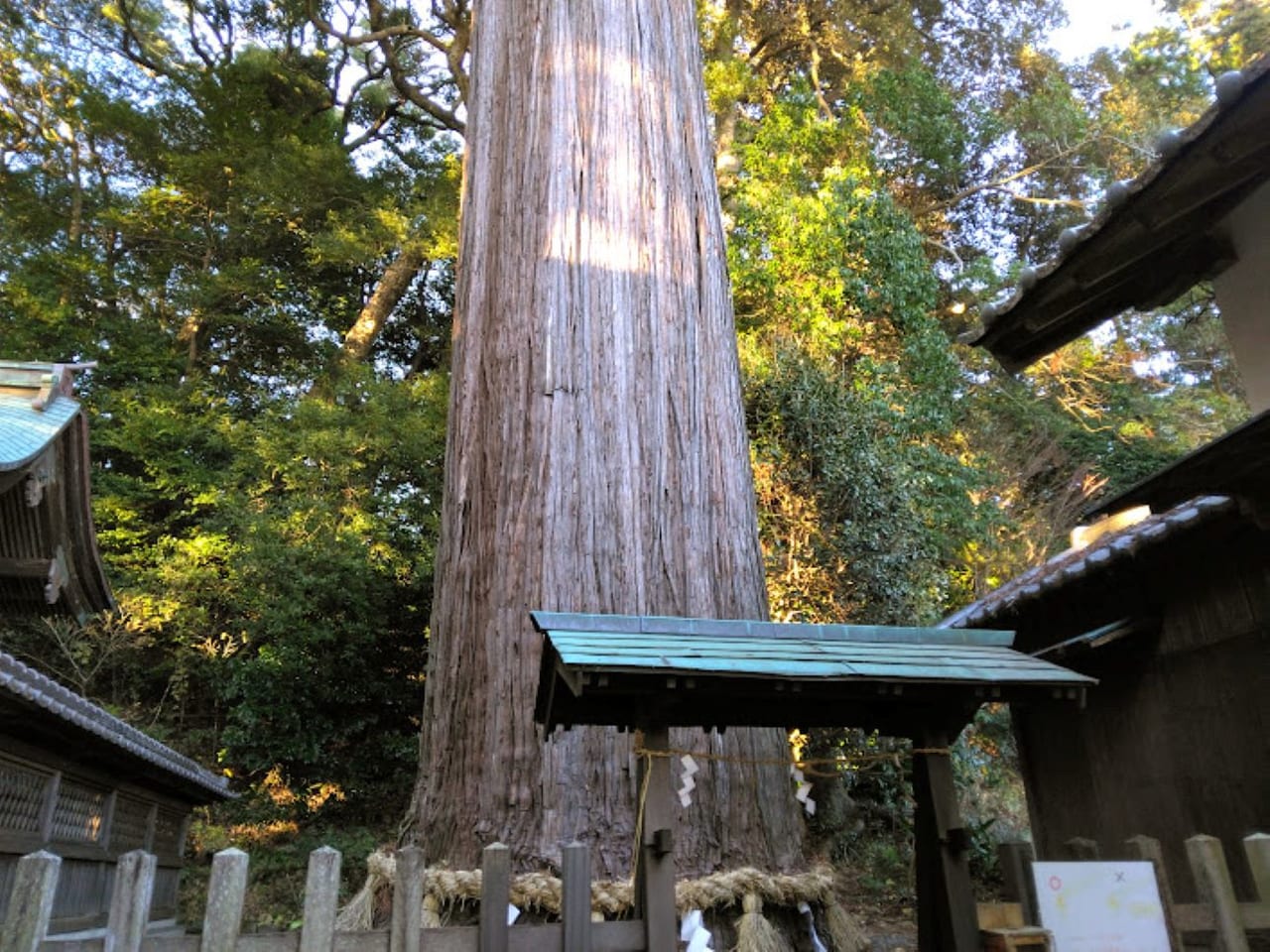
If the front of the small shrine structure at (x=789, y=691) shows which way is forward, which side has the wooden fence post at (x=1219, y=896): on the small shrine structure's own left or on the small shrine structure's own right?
on the small shrine structure's own left

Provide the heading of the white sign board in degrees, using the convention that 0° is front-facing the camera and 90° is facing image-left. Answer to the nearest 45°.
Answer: approximately 0°

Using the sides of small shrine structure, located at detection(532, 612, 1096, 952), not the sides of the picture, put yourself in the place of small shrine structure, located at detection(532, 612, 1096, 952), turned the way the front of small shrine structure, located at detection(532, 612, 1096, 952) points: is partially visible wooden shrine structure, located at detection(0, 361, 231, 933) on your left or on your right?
on your right

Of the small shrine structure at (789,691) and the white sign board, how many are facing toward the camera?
2

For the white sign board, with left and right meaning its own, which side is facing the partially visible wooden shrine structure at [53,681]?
right

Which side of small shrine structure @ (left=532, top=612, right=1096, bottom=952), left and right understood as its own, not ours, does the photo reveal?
front

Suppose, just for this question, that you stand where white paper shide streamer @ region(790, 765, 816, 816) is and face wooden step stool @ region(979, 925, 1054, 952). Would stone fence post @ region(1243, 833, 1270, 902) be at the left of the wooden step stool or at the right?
left

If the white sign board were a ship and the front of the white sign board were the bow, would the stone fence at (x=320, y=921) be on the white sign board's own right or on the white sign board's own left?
on the white sign board's own right
